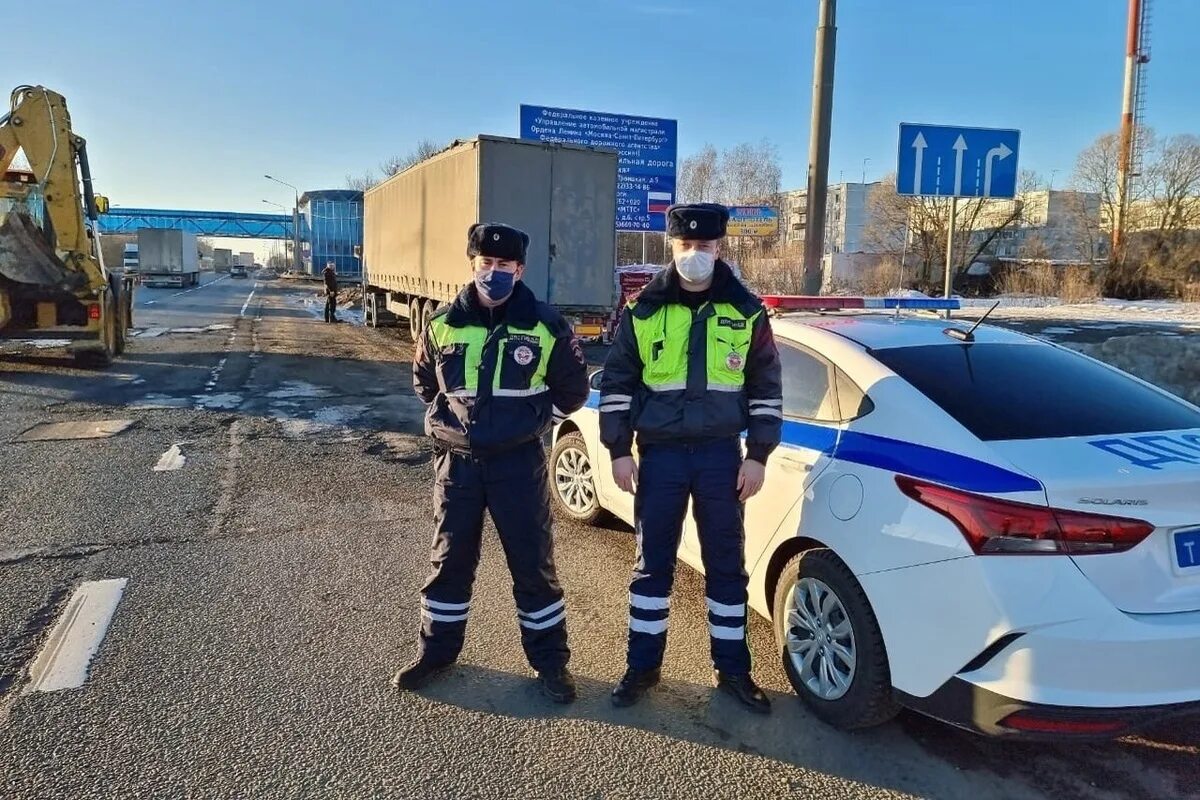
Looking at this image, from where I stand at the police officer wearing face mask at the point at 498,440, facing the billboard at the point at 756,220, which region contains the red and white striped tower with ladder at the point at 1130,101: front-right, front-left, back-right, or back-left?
front-right

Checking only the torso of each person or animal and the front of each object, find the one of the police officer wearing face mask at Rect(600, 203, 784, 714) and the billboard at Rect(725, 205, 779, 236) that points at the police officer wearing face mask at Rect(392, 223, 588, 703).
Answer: the billboard

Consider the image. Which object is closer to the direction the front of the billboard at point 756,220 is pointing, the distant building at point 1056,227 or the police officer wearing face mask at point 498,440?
the police officer wearing face mask

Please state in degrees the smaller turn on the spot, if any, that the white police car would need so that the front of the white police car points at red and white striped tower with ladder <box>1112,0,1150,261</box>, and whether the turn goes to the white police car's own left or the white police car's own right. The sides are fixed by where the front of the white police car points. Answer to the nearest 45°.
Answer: approximately 45° to the white police car's own right

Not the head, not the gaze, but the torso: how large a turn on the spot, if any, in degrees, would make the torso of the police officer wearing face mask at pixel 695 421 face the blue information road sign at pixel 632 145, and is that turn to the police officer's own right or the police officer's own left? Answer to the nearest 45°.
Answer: approximately 180°

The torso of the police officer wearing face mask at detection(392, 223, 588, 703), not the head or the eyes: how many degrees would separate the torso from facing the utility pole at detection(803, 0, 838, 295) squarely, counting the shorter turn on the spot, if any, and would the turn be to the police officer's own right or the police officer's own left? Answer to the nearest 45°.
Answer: approximately 135° to the police officer's own left

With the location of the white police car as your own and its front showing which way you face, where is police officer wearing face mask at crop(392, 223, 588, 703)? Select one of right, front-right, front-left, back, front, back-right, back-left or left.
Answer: front-left

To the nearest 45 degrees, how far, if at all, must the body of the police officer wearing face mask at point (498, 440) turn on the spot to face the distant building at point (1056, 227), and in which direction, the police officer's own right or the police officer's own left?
approximately 135° to the police officer's own left

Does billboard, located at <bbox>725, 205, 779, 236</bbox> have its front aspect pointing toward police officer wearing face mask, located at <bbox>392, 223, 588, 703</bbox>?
yes

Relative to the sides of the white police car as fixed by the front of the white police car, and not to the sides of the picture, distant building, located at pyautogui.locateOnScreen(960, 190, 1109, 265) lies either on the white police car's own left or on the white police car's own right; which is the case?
on the white police car's own right

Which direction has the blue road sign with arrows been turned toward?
toward the camera

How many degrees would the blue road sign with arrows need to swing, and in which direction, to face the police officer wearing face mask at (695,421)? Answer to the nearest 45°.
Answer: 0° — it already faces them

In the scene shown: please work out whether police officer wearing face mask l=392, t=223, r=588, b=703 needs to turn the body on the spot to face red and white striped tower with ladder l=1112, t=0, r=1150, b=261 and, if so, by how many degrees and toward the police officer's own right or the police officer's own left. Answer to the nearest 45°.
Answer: approximately 135° to the police officer's own left
